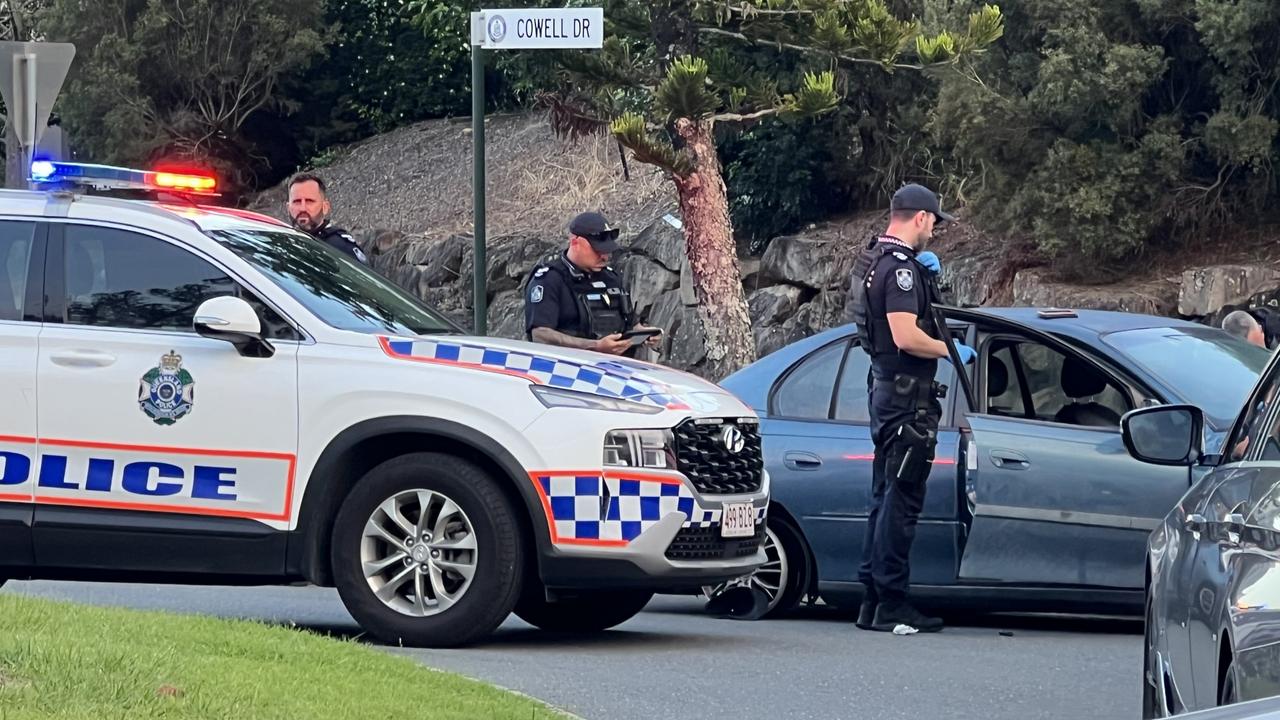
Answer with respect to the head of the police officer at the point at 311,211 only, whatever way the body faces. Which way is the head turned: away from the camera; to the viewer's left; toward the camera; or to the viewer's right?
toward the camera

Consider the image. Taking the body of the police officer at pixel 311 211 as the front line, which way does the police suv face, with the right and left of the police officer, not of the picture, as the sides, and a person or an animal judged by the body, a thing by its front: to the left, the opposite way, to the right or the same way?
to the left

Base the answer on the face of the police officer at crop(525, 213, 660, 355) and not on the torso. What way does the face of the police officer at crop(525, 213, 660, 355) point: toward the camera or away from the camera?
toward the camera

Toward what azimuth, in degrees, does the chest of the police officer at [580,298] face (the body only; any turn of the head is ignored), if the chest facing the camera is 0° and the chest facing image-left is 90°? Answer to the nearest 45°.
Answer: approximately 315°

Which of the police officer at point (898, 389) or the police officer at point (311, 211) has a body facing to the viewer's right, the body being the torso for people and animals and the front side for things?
the police officer at point (898, 389)

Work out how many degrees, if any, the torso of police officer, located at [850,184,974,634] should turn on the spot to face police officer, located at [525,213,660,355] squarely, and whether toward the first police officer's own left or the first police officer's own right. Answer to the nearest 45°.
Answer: approximately 135° to the first police officer's own left

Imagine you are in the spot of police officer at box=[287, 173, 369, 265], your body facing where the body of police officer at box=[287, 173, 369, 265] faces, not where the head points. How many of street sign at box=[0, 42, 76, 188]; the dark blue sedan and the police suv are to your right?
1

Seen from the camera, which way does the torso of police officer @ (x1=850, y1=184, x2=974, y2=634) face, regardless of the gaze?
to the viewer's right

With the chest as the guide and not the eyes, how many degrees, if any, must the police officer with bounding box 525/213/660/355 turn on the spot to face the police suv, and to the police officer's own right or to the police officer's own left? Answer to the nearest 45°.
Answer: approximately 90° to the police officer's own right

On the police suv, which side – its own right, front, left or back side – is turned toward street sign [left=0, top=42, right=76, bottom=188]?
back

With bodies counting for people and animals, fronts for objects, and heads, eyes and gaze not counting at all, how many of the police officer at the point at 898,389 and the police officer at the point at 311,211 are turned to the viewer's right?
1

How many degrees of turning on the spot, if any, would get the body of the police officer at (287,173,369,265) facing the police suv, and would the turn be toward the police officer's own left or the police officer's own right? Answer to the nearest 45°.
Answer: approximately 45° to the police officer's own left

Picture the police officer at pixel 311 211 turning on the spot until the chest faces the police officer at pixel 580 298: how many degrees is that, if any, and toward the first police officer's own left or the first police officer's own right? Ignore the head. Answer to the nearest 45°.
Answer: approximately 90° to the first police officer's own left

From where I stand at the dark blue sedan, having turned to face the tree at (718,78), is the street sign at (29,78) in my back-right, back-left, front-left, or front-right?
front-left
